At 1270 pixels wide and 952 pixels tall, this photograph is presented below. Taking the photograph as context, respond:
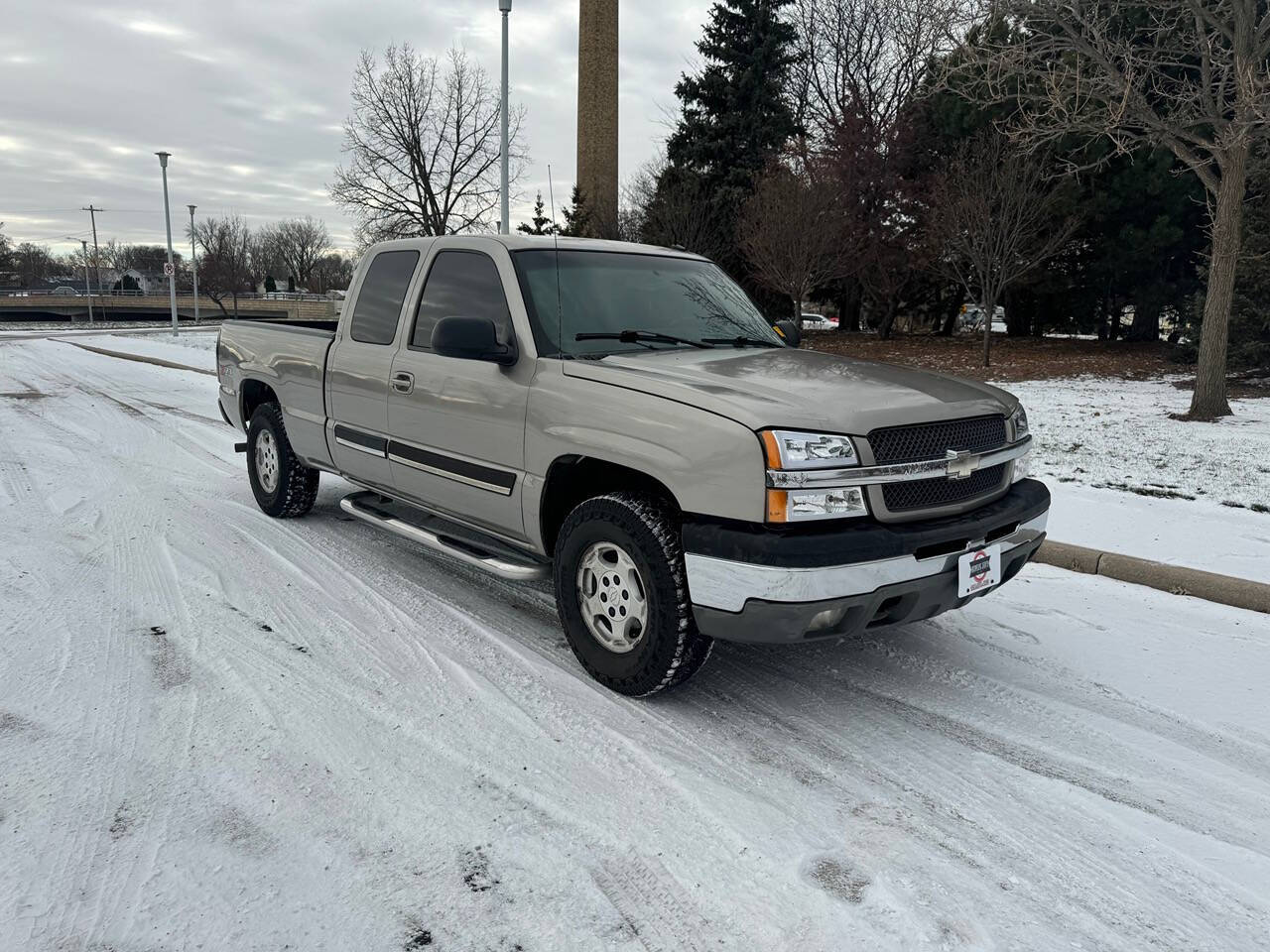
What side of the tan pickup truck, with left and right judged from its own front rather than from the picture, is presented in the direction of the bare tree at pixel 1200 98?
left

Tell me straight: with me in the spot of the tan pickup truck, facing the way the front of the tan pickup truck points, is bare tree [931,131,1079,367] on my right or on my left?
on my left

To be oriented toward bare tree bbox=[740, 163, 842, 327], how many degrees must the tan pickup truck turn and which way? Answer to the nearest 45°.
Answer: approximately 135° to its left

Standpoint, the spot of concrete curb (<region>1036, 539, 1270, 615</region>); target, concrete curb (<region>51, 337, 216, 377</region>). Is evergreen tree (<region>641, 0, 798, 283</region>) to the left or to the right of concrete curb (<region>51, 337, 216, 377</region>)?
right

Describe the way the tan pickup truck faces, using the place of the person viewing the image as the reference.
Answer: facing the viewer and to the right of the viewer

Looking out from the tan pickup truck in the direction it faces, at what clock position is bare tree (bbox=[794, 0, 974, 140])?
The bare tree is roughly at 8 o'clock from the tan pickup truck.
